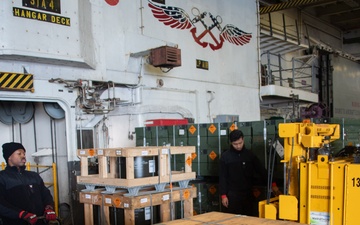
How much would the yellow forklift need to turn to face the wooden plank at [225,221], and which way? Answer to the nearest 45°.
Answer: approximately 45° to its left

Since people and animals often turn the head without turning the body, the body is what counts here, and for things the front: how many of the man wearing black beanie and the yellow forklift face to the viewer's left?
1

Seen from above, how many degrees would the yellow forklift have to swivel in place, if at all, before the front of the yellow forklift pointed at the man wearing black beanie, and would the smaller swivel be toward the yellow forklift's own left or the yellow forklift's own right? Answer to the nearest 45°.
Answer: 0° — it already faces them

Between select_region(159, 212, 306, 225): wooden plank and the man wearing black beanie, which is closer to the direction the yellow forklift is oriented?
the man wearing black beanie

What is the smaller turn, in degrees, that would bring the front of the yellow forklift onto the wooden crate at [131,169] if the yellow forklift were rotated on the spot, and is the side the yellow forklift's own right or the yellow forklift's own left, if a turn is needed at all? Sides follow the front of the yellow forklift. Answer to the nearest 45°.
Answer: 0° — it already faces it

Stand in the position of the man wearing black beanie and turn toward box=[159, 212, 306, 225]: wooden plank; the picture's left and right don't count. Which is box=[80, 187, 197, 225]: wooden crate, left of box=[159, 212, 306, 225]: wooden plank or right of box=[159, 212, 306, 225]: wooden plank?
left

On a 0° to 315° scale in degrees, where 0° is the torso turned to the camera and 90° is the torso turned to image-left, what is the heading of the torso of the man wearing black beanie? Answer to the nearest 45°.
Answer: approximately 315°

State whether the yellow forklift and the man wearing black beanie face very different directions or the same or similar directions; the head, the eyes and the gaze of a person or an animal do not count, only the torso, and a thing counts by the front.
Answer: very different directions

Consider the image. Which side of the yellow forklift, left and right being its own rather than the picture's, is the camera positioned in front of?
left
